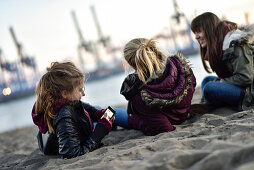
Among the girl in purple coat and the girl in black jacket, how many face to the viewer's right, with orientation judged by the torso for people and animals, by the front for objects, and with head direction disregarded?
1

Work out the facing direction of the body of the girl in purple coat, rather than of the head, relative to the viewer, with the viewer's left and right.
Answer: facing away from the viewer and to the left of the viewer

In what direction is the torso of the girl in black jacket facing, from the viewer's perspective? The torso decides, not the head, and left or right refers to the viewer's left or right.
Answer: facing to the right of the viewer

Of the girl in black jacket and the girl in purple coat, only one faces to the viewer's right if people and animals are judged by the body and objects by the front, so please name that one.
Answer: the girl in black jacket

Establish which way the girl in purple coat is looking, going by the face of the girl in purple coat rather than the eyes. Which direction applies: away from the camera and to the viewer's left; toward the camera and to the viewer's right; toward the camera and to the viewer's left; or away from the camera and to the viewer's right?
away from the camera and to the viewer's left
